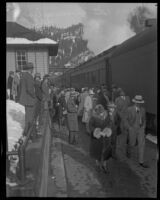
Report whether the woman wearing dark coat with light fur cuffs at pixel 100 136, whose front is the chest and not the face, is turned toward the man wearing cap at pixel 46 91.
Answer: no

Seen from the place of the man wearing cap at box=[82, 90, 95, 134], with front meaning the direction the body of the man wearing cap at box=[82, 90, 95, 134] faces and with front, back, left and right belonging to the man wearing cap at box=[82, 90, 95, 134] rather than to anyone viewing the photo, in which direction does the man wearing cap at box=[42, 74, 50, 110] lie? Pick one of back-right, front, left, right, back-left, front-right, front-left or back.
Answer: back

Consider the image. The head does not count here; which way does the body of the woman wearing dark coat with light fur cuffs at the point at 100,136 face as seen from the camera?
toward the camera

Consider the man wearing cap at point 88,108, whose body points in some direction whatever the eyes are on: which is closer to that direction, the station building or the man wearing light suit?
the man wearing light suit

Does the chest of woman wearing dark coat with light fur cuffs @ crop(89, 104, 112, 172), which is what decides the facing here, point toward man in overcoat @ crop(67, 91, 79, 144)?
no

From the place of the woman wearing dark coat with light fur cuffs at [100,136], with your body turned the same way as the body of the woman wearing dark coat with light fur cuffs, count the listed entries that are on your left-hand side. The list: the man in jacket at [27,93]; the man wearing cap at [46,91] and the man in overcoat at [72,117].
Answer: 0
